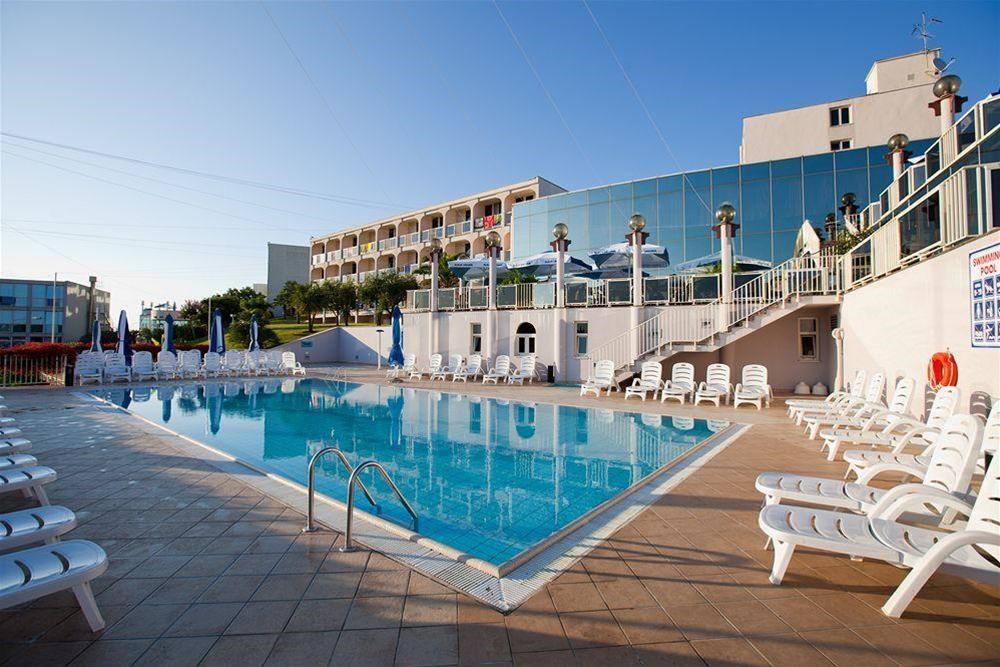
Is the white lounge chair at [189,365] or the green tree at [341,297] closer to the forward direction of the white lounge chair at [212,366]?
the white lounge chair

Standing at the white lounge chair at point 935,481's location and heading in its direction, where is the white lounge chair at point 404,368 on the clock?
the white lounge chair at point 404,368 is roughly at 1 o'clock from the white lounge chair at point 935,481.

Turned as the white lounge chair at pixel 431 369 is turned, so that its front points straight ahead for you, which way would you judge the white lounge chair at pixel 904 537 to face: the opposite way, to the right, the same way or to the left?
to the right

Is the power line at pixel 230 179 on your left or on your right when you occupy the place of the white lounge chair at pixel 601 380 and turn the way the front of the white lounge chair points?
on your right

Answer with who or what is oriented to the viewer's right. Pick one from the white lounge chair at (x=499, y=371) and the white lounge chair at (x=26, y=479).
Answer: the white lounge chair at (x=26, y=479)

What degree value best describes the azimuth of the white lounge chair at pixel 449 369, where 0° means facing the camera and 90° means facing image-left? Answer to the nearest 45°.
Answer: approximately 45°

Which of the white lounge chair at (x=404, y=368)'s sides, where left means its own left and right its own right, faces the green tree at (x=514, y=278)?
back

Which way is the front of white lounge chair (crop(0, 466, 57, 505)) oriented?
to the viewer's right

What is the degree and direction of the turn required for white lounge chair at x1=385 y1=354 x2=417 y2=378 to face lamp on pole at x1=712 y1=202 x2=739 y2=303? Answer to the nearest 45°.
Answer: approximately 90° to its left

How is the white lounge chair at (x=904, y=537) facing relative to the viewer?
to the viewer's left

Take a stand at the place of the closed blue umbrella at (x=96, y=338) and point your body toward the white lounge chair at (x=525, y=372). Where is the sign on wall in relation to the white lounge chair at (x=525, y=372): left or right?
right

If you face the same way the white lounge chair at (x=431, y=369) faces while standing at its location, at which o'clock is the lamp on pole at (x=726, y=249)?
The lamp on pole is roughly at 9 o'clock from the white lounge chair.

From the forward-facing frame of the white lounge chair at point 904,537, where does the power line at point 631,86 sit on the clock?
The power line is roughly at 2 o'clock from the white lounge chair.
